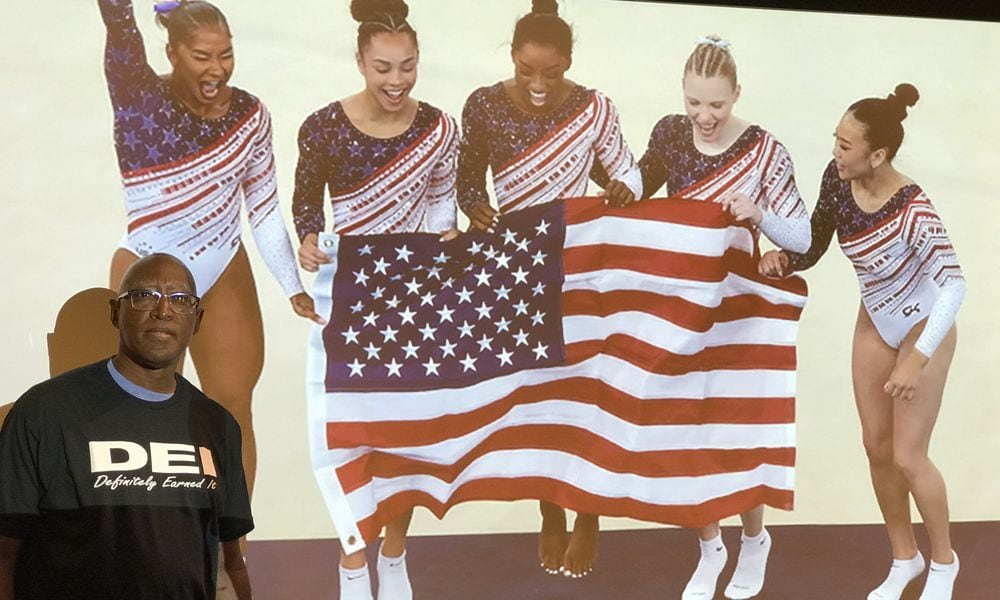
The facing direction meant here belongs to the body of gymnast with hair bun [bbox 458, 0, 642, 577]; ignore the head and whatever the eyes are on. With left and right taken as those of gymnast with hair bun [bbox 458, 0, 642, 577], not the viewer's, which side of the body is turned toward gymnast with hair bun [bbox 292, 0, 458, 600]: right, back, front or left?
right

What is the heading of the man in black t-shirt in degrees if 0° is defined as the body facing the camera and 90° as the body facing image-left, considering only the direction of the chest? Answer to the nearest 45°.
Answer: approximately 315°

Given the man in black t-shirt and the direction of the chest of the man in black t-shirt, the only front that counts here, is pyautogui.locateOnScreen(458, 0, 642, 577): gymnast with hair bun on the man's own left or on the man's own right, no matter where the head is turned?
on the man's own left
